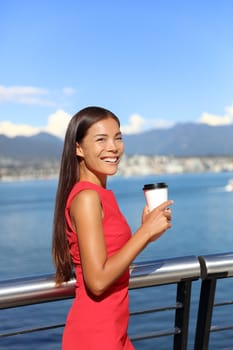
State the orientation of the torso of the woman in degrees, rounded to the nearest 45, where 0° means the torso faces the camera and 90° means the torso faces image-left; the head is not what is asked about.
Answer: approximately 270°
